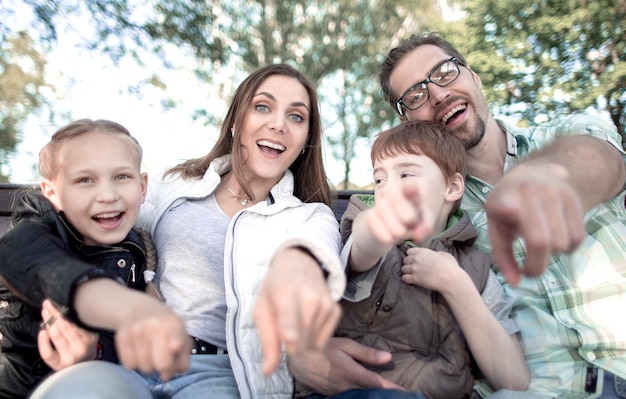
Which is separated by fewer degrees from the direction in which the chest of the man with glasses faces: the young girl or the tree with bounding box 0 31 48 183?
the young girl

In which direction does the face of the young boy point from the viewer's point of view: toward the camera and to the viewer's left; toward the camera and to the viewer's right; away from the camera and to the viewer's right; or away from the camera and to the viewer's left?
toward the camera and to the viewer's left

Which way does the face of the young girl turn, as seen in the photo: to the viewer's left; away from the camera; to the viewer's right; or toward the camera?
toward the camera

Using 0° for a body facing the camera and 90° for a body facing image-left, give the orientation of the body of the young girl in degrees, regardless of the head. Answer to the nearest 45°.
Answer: approximately 315°

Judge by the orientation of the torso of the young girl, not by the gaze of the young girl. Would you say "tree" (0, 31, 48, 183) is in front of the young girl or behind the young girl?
behind

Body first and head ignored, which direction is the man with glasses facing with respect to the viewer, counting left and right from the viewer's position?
facing the viewer

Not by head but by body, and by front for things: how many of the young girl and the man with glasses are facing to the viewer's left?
0
